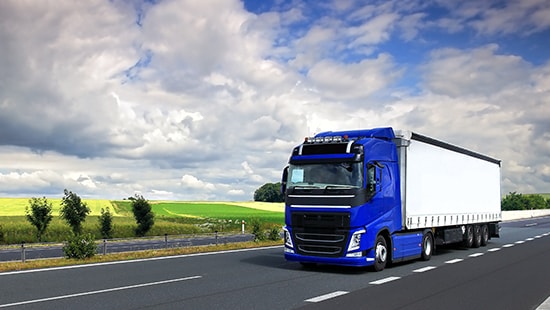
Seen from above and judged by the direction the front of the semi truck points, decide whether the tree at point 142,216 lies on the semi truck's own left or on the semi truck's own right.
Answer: on the semi truck's own right

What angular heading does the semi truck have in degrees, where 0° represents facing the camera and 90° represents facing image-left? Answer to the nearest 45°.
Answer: approximately 45°

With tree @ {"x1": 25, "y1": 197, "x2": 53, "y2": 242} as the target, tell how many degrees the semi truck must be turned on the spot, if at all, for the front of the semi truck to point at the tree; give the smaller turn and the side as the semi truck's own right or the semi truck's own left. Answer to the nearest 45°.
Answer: approximately 90° to the semi truck's own right

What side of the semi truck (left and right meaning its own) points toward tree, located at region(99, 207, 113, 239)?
right

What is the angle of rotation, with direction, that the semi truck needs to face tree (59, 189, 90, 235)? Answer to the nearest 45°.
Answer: approximately 90° to its right

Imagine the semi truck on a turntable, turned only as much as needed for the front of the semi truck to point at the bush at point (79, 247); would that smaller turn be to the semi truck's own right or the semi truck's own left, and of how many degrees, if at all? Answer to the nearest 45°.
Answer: approximately 45° to the semi truck's own right

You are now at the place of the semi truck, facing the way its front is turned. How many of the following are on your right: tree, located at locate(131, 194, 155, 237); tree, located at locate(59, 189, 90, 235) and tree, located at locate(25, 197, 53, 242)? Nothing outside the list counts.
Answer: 3

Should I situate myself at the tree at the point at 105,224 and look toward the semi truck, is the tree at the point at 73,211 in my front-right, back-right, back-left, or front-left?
back-right
